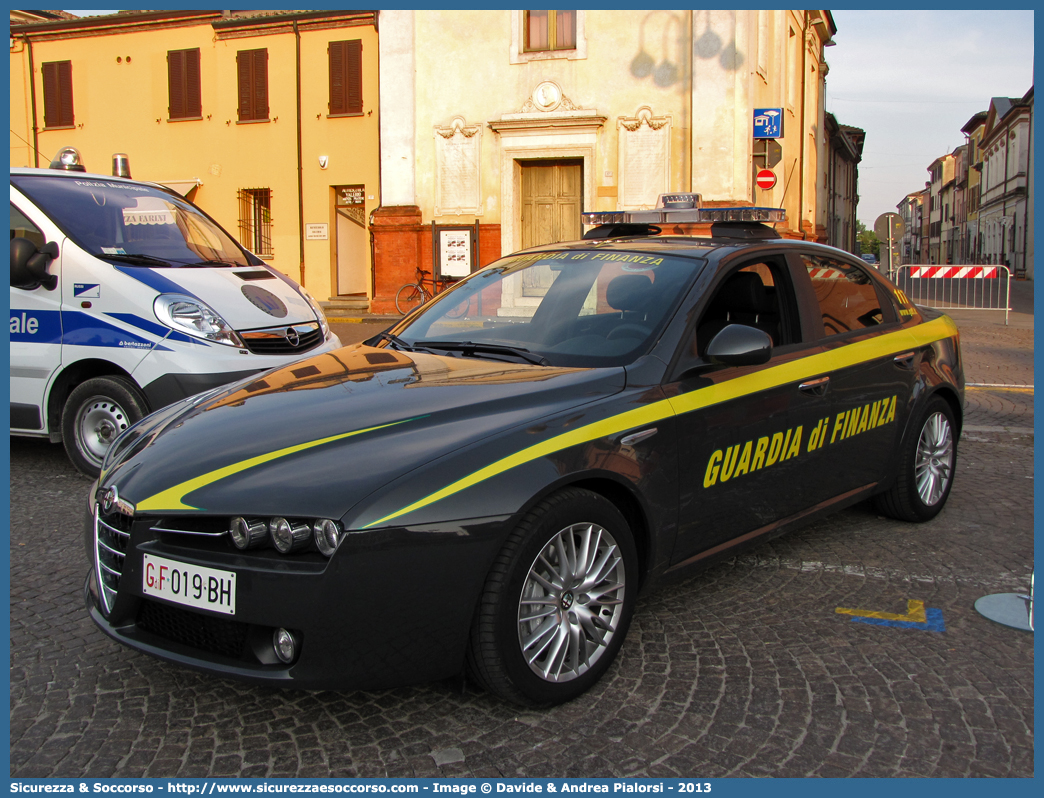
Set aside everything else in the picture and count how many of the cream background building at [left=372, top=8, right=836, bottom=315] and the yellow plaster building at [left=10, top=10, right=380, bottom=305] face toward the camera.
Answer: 2

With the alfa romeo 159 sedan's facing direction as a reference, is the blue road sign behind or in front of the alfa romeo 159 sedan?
behind

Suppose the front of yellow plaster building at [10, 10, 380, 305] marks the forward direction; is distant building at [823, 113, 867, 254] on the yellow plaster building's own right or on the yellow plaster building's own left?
on the yellow plaster building's own left

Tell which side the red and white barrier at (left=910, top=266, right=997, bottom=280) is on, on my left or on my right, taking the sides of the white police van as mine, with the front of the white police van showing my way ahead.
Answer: on my left

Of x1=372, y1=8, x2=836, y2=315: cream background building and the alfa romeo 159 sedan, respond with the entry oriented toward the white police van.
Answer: the cream background building

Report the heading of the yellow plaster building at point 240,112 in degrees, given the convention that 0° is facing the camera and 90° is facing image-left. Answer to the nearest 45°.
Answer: approximately 0°

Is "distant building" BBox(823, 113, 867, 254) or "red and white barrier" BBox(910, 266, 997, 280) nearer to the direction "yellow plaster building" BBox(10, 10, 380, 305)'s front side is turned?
the red and white barrier

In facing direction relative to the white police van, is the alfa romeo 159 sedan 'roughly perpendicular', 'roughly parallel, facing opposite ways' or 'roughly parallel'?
roughly perpendicular
